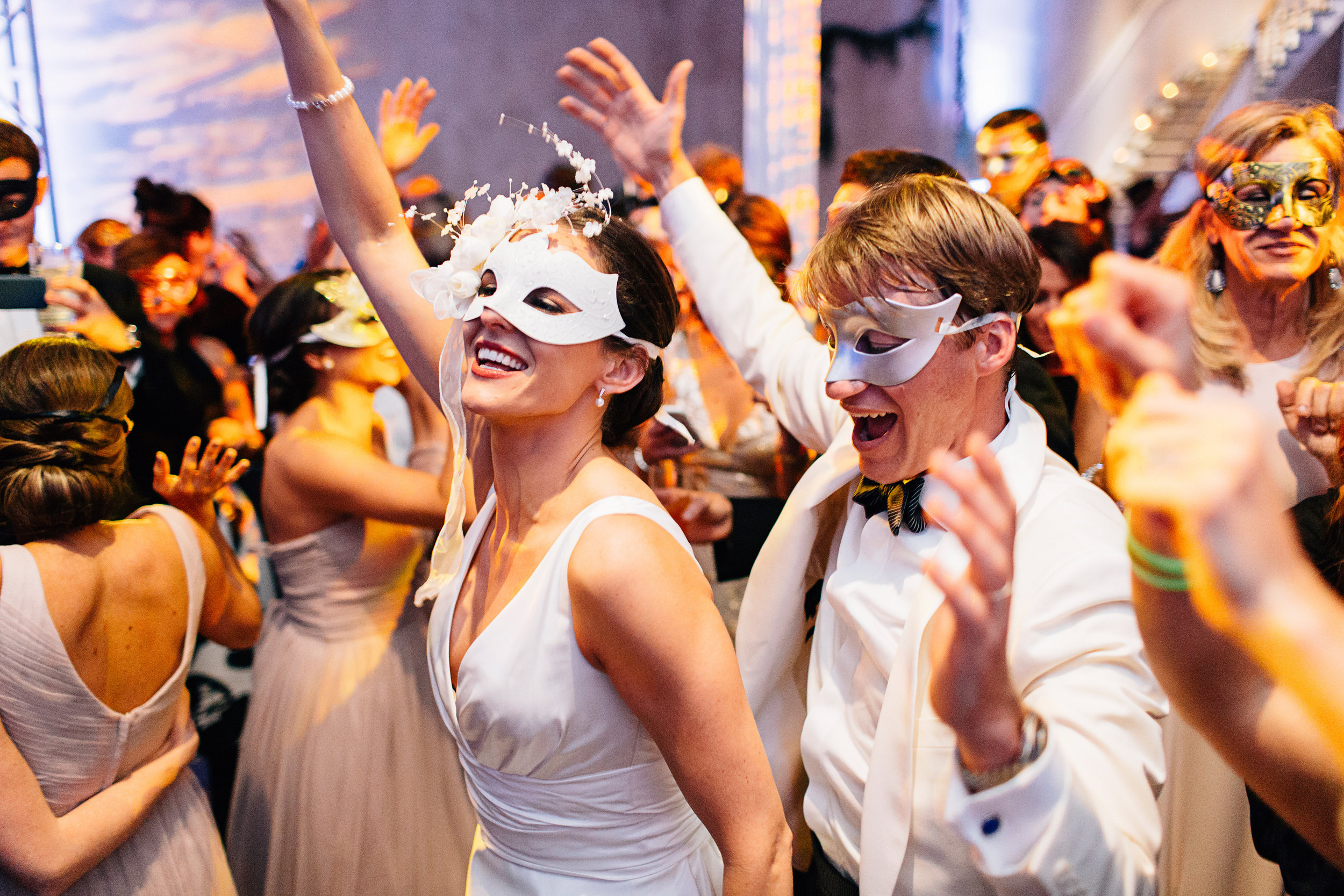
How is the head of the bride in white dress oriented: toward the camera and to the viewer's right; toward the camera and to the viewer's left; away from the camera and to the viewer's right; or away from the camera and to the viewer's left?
toward the camera and to the viewer's left

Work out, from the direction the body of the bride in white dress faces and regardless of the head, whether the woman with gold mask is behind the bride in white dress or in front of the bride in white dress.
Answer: behind

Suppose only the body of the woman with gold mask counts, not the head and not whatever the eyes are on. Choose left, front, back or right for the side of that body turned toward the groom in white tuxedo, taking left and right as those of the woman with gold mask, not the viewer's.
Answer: front

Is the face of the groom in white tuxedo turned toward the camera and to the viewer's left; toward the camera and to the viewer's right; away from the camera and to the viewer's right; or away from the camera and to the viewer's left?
toward the camera and to the viewer's left

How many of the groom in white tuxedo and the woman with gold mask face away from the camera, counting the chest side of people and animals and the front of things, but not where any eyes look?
0

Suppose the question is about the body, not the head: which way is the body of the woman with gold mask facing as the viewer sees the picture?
toward the camera

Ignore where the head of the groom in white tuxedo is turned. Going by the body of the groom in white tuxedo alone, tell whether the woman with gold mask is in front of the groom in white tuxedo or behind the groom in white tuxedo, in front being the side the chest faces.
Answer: behind

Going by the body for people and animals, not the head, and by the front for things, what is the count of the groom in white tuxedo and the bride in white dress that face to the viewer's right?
0

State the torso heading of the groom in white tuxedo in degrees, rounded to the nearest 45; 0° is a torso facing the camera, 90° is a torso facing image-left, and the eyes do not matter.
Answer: approximately 45°
